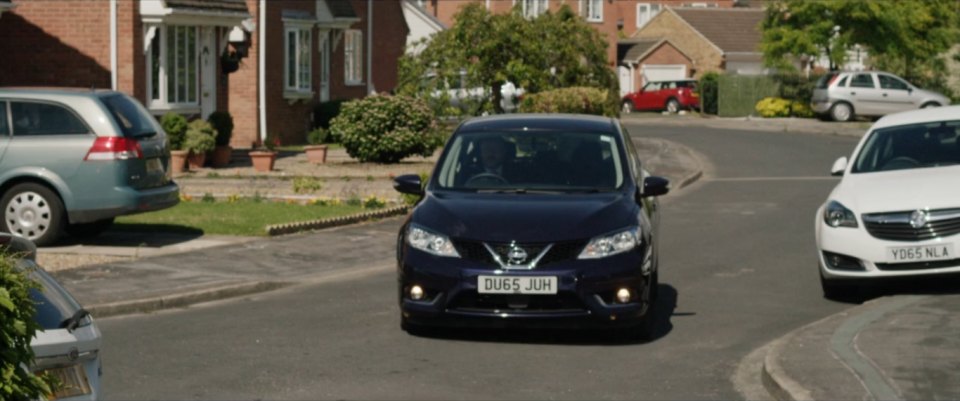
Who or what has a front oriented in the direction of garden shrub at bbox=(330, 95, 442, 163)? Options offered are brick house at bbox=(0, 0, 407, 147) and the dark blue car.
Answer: the brick house

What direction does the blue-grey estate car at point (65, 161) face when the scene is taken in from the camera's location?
facing away from the viewer and to the left of the viewer

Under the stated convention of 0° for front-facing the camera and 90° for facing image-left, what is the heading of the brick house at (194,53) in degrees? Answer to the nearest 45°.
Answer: approximately 315°

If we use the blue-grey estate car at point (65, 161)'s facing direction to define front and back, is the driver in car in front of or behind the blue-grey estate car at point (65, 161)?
behind

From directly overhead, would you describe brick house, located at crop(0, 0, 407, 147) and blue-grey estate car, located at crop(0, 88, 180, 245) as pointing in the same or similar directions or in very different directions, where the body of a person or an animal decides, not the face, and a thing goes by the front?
very different directions

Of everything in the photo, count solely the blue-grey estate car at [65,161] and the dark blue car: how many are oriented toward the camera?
1

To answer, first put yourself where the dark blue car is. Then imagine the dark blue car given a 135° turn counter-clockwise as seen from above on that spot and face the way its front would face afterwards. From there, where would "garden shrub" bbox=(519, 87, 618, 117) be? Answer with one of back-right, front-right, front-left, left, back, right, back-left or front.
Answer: front-left

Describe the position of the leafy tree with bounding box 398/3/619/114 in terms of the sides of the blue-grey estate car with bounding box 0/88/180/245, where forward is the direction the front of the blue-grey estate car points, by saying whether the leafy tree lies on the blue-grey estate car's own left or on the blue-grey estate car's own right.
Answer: on the blue-grey estate car's own right
